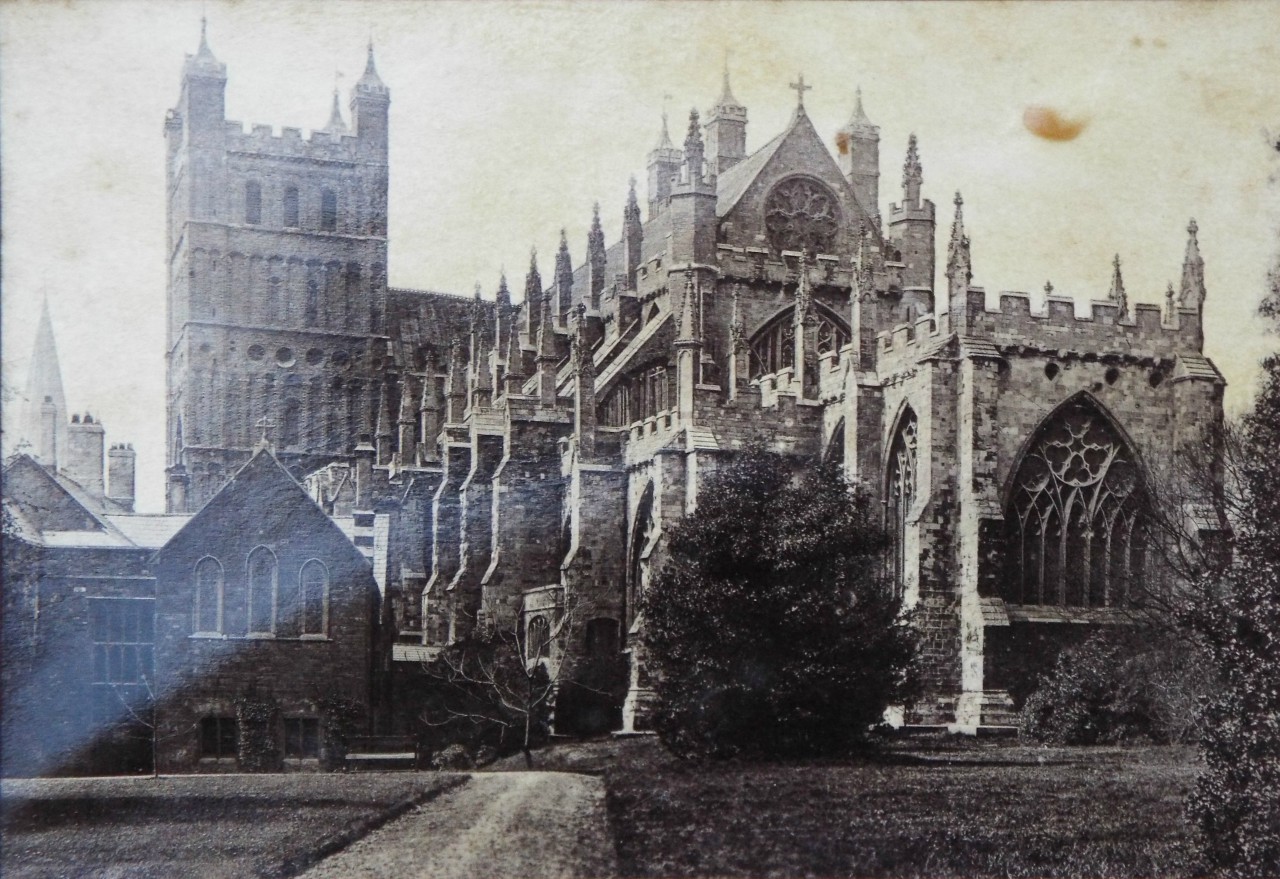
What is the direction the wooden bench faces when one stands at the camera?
facing the viewer

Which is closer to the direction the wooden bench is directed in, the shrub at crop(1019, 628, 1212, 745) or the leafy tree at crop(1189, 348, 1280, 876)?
the leafy tree

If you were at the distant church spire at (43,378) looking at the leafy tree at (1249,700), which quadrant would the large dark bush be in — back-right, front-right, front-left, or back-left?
front-left

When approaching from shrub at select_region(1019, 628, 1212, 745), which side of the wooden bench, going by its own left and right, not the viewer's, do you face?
left
